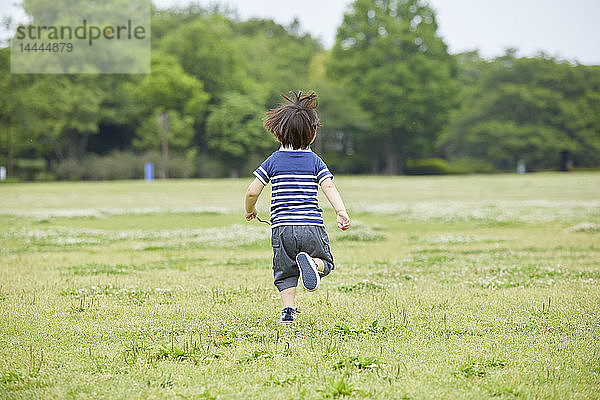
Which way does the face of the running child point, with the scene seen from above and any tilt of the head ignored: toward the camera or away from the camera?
away from the camera

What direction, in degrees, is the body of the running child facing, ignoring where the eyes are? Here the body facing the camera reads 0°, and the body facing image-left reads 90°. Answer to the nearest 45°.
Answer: approximately 180°
